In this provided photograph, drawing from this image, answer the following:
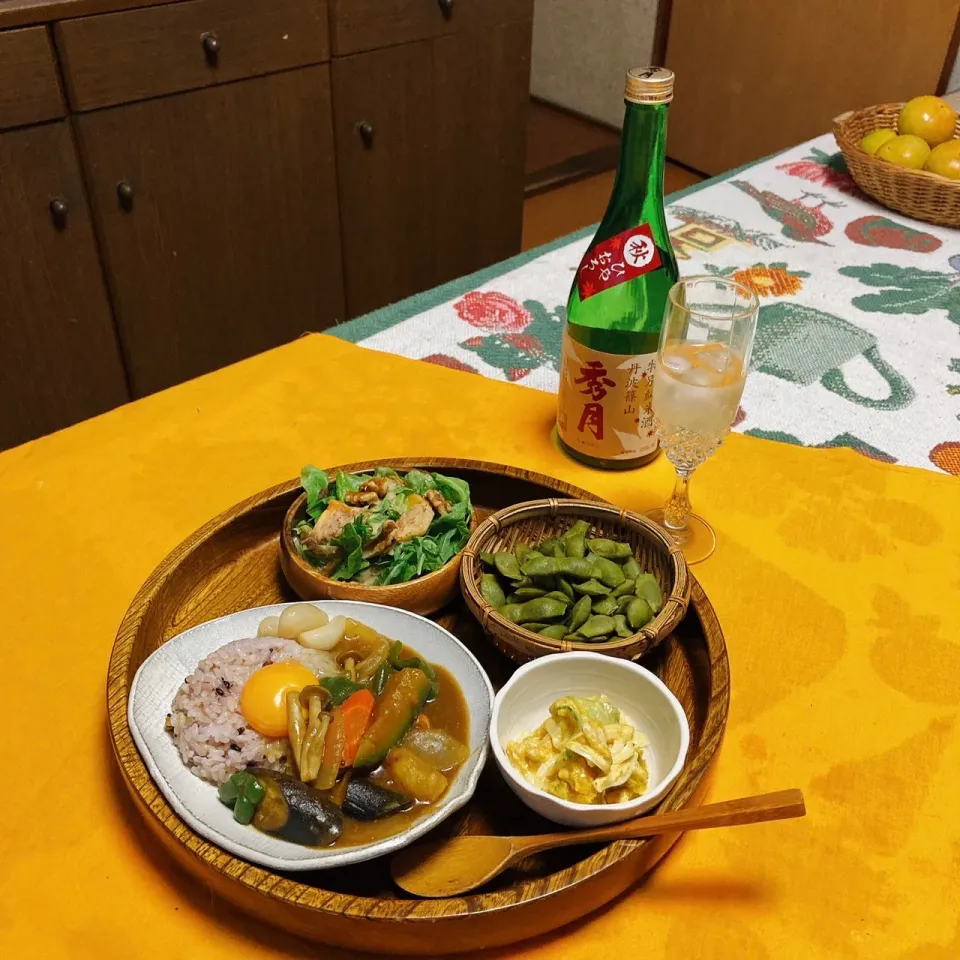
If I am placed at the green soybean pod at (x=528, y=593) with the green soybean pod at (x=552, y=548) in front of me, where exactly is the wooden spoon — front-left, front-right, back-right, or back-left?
back-right

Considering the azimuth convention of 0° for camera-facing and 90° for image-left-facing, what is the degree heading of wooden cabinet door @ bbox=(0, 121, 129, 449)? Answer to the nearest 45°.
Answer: approximately 315°
